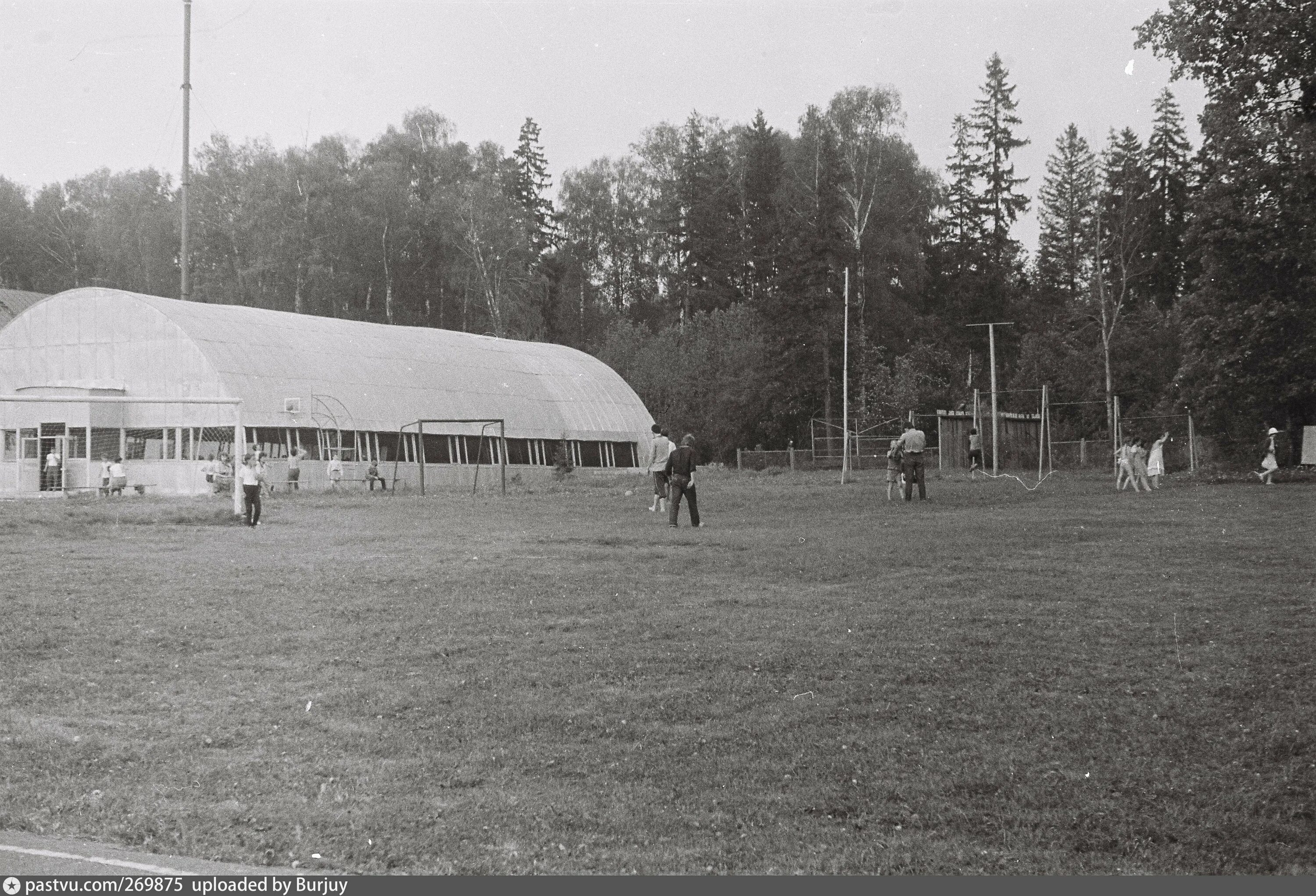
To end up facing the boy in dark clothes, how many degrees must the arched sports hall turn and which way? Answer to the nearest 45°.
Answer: approximately 90° to its left

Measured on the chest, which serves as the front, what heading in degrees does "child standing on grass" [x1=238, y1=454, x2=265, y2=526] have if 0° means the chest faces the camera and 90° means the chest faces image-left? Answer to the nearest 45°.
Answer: approximately 0°

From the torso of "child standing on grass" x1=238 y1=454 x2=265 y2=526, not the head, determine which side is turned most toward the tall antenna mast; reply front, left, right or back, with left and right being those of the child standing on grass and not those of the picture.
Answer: back

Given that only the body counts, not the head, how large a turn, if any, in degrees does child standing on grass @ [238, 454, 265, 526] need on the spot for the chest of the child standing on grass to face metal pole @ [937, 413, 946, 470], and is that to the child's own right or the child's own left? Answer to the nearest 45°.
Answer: approximately 135° to the child's own left

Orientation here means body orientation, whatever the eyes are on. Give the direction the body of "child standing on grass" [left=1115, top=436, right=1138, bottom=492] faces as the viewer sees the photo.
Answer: away from the camera

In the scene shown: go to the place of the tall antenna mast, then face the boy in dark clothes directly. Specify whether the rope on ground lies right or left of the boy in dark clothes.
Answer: left

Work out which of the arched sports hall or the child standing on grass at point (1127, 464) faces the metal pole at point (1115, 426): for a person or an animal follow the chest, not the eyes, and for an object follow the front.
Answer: the child standing on grass

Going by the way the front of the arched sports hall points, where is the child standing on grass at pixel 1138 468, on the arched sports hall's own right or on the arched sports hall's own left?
on the arched sports hall's own left
